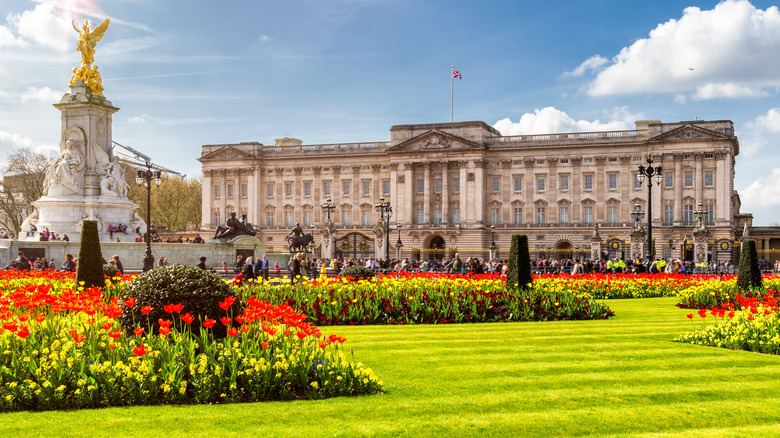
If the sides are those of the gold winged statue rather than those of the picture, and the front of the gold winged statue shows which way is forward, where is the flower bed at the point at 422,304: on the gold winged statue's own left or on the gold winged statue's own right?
on the gold winged statue's own left

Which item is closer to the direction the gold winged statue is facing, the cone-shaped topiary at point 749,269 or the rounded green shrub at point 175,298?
the rounded green shrub

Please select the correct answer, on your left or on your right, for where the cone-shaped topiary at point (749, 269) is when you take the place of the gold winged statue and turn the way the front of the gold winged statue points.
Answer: on your left

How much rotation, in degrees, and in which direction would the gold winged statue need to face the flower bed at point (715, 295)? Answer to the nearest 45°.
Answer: approximately 90° to its left

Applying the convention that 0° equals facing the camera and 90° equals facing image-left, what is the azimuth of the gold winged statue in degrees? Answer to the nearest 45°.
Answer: approximately 45°

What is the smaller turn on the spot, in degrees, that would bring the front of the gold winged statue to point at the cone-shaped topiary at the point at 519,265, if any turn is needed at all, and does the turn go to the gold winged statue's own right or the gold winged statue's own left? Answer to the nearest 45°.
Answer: approximately 90° to the gold winged statue's own left

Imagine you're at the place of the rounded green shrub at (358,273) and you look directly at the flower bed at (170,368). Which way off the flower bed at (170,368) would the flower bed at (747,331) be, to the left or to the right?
left

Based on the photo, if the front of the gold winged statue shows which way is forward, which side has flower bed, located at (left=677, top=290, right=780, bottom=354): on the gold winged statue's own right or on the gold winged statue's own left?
on the gold winged statue's own left

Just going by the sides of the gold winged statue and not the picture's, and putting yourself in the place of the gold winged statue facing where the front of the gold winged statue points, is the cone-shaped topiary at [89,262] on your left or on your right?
on your left
